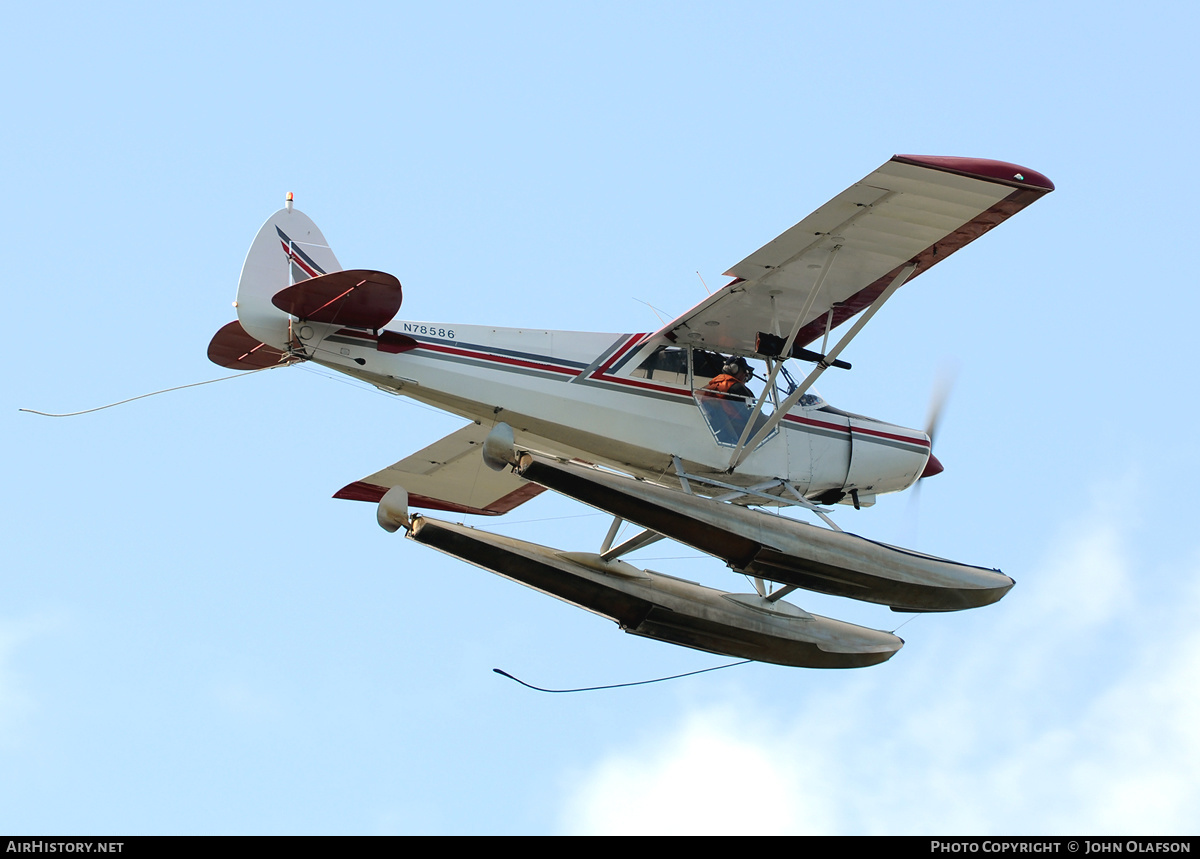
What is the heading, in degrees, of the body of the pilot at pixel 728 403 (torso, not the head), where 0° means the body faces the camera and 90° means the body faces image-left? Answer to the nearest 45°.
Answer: approximately 270°

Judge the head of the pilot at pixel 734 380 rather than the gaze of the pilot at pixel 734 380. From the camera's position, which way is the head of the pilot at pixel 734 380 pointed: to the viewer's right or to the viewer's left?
to the viewer's right

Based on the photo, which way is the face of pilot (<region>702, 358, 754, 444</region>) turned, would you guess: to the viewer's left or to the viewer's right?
to the viewer's right
